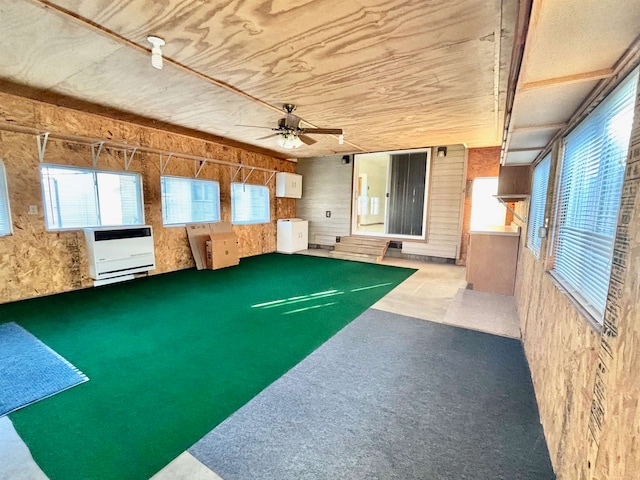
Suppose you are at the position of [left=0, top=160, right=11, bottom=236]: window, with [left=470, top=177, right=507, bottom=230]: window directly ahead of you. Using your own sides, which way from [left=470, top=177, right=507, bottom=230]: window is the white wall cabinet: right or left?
left

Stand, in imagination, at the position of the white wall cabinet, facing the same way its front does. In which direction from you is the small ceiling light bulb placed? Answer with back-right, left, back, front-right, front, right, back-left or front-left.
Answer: front-right

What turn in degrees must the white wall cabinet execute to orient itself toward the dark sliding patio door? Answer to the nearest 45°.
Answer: approximately 45° to its left

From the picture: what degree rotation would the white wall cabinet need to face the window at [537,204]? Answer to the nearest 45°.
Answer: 0° — it already faces it

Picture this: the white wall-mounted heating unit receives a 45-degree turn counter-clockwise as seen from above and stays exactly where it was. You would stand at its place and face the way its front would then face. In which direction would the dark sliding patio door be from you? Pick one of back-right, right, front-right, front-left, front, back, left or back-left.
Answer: front

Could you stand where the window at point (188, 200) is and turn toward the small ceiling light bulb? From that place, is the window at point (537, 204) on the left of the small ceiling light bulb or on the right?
left

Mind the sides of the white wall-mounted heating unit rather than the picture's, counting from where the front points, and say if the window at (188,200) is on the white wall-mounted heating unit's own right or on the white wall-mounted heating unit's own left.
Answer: on the white wall-mounted heating unit's own left

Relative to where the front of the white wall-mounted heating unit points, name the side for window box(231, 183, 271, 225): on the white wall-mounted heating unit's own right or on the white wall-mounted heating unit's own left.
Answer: on the white wall-mounted heating unit's own left

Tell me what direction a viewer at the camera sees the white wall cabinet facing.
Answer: facing the viewer and to the right of the viewer

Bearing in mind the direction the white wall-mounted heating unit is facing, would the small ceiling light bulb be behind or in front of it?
in front

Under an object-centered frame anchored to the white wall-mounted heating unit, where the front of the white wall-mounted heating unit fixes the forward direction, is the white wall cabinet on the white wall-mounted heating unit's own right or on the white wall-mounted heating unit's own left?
on the white wall-mounted heating unit's own left

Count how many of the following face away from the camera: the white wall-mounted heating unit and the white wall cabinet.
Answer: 0
